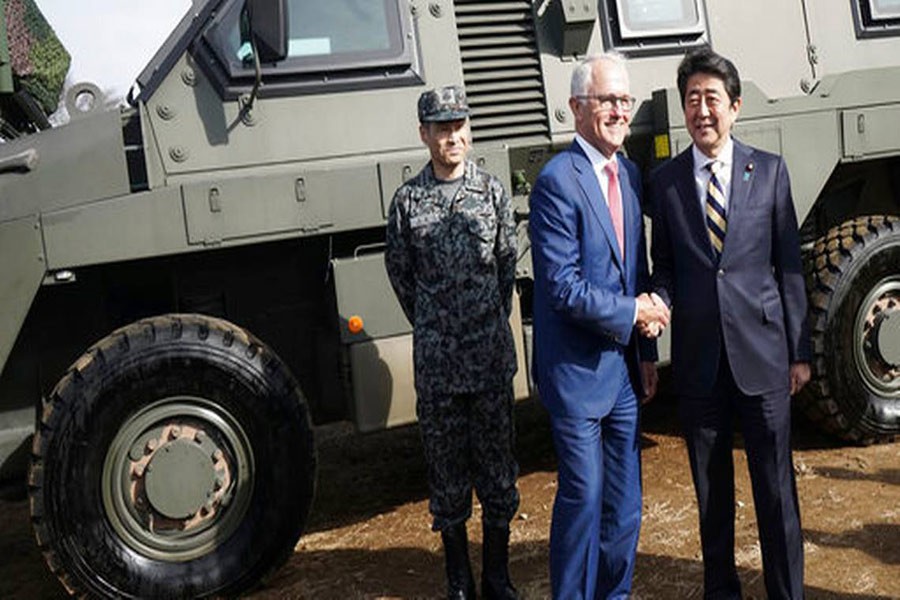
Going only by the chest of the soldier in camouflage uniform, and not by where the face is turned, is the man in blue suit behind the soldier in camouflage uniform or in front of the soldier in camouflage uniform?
in front

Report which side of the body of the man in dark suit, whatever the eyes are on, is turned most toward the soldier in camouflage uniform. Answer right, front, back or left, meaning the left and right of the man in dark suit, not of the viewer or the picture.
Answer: right

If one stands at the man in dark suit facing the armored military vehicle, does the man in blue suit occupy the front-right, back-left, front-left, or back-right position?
front-left

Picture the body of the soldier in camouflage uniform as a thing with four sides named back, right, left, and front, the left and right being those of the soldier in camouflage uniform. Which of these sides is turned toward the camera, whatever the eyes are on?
front

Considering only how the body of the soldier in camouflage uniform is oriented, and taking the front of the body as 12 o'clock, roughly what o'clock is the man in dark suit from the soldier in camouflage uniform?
The man in dark suit is roughly at 10 o'clock from the soldier in camouflage uniform.

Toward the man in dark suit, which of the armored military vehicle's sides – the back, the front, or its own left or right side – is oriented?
left

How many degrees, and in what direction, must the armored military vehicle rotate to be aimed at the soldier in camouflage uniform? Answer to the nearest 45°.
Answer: approximately 90° to its left

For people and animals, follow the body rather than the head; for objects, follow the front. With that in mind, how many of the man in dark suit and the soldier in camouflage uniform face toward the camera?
2

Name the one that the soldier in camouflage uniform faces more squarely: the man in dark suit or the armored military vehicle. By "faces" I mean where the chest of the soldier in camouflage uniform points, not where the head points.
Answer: the man in dark suit

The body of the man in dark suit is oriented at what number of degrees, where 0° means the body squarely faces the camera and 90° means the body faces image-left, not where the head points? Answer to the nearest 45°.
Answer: approximately 0°

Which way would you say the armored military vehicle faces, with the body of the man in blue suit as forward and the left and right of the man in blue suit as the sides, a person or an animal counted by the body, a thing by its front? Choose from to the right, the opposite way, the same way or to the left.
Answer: to the right

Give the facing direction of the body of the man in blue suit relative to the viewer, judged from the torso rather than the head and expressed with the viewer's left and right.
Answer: facing the viewer and to the right of the viewer

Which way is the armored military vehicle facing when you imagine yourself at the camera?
facing the viewer and to the left of the viewer
